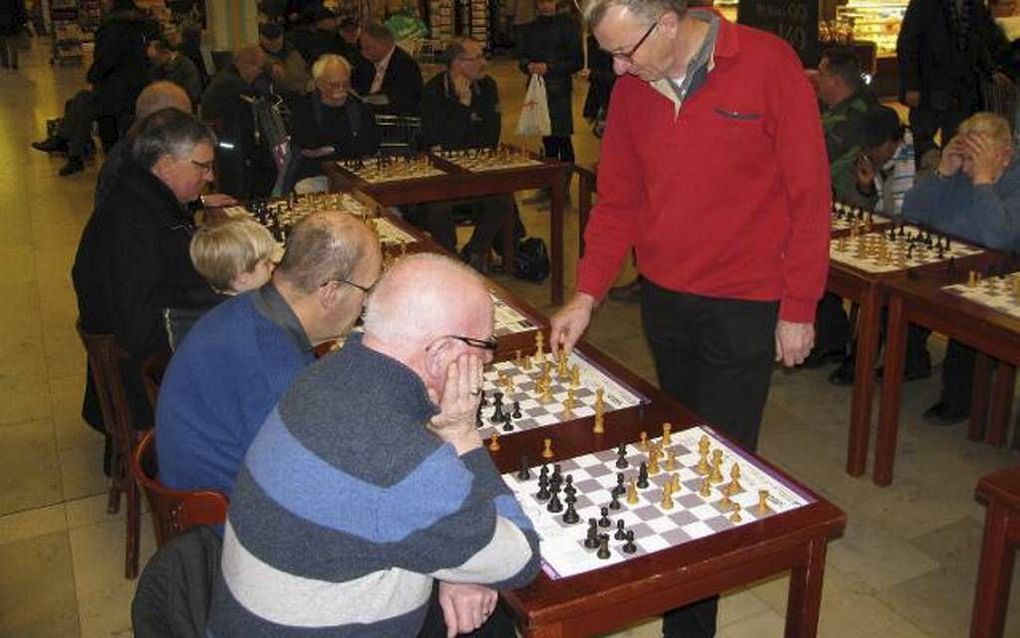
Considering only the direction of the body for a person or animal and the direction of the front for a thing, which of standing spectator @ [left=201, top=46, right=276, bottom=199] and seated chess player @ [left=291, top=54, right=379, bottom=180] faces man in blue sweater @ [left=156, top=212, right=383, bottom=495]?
seated chess player @ [left=291, top=54, right=379, bottom=180]

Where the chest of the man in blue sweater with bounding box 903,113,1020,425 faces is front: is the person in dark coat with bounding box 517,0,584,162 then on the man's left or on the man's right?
on the man's right

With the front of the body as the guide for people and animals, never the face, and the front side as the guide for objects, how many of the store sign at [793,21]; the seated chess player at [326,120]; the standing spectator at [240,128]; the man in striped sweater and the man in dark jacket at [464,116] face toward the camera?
3

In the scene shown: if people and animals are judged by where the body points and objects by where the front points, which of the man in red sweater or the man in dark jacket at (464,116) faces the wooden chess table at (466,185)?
the man in dark jacket

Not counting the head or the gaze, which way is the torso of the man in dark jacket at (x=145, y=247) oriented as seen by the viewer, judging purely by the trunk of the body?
to the viewer's right

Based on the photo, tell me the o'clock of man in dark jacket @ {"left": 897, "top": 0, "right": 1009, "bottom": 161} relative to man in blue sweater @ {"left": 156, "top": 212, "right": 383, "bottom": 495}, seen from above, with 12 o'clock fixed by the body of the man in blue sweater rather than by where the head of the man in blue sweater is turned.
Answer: The man in dark jacket is roughly at 12 o'clock from the man in blue sweater.

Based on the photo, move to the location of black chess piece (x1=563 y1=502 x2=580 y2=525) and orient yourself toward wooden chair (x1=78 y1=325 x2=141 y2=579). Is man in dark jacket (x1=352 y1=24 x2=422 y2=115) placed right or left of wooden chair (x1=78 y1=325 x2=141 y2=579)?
right

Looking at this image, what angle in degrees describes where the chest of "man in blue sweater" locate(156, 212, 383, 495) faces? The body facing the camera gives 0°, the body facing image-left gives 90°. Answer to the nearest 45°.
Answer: approximately 225°

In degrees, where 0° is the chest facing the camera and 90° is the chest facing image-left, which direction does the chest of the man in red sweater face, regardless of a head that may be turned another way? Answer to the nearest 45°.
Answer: approximately 45°

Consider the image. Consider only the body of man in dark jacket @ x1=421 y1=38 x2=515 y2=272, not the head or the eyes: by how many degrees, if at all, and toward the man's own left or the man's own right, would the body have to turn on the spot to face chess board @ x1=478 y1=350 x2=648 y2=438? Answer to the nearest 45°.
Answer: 0° — they already face it

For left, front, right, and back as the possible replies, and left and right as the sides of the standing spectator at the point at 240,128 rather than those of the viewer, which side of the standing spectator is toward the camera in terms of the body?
right

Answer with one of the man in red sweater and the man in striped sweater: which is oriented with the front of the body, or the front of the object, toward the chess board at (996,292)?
the man in striped sweater

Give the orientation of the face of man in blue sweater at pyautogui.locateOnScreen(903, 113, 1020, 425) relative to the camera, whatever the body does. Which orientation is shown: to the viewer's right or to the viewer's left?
to the viewer's left

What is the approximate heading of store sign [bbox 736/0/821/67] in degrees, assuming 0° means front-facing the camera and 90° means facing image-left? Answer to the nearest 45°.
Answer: approximately 0°
